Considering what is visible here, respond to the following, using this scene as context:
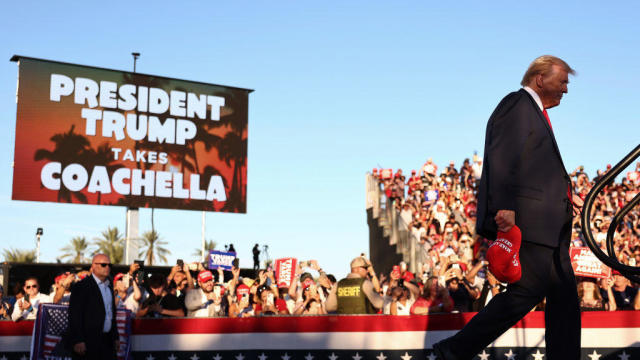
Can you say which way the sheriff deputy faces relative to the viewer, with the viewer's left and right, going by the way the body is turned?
facing away from the viewer and to the right of the viewer

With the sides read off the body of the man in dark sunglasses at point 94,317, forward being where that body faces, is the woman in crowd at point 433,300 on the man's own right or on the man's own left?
on the man's own left

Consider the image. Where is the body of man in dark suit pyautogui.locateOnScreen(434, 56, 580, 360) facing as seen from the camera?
to the viewer's right

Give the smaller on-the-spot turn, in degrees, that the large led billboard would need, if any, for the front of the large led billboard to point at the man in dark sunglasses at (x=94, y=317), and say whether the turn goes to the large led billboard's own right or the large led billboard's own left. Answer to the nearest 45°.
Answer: approximately 45° to the large led billboard's own right

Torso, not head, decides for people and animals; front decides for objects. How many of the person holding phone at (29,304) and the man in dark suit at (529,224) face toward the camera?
1

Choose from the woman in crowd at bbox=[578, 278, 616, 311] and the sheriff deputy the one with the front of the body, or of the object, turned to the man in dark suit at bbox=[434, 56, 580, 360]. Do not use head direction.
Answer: the woman in crowd
